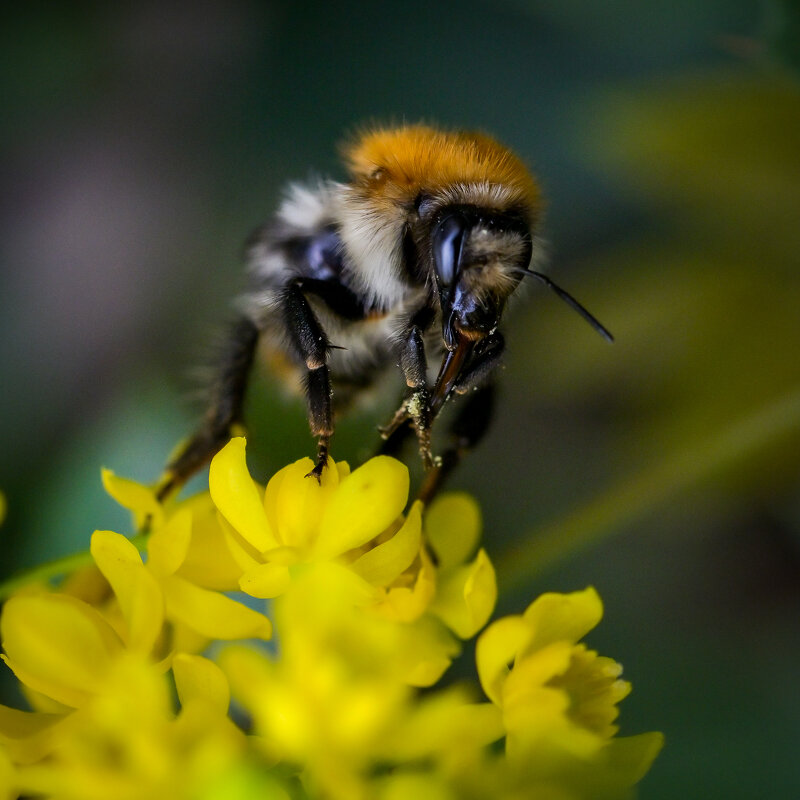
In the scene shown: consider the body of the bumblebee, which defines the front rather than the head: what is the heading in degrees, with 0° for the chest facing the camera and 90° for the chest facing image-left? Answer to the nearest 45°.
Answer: approximately 315°
